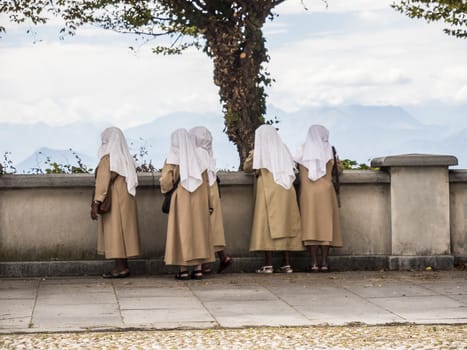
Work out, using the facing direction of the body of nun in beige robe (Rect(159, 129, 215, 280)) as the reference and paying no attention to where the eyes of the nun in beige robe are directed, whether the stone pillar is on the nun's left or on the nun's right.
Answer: on the nun's right

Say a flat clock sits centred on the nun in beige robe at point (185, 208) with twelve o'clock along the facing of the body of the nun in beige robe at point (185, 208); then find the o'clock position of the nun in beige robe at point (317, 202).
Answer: the nun in beige robe at point (317, 202) is roughly at 4 o'clock from the nun in beige robe at point (185, 208).

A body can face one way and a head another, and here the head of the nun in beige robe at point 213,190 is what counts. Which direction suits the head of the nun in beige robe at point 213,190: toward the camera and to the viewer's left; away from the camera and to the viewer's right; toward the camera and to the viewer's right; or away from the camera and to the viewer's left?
away from the camera and to the viewer's right

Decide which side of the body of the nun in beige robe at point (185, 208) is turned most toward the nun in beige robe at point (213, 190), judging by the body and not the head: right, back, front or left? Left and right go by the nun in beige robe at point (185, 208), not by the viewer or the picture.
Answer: right

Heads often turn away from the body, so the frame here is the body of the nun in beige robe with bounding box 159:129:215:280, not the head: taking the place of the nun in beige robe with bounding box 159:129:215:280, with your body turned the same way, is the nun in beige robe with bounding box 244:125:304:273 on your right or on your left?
on your right

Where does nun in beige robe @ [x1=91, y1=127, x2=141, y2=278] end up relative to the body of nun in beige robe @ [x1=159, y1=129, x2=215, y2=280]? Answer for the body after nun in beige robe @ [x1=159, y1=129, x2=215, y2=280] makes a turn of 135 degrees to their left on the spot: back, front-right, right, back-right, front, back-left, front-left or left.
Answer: right

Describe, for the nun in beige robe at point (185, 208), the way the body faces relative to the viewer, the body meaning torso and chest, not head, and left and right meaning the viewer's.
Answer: facing away from the viewer and to the left of the viewer
